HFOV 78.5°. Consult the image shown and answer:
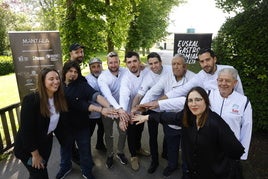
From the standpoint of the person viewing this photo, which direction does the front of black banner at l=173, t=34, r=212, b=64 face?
facing the viewer

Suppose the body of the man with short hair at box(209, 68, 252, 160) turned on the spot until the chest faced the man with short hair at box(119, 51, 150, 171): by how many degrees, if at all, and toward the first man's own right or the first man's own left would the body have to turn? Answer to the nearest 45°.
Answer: approximately 45° to the first man's own right

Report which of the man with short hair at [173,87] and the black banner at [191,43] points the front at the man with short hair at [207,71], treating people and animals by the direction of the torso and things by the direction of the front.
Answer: the black banner

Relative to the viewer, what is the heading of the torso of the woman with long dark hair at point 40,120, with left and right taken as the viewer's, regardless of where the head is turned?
facing the viewer and to the right of the viewer

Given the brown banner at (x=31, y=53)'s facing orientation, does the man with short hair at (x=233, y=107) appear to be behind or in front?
in front

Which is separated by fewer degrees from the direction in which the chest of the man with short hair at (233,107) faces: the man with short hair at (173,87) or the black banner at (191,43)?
the man with short hair

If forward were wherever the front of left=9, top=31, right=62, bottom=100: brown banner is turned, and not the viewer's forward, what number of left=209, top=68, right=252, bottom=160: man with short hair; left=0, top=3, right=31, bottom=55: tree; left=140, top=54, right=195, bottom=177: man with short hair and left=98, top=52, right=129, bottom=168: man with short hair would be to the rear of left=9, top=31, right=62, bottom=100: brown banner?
1

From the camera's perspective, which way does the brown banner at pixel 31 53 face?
toward the camera

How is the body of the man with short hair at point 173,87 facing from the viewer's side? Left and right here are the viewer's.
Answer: facing the viewer and to the left of the viewer

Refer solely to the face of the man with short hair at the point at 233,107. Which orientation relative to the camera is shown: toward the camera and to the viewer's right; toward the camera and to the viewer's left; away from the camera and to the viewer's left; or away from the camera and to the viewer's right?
toward the camera and to the viewer's left

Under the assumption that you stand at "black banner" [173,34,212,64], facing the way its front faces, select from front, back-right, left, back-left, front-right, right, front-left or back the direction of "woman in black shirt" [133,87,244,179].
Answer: front
